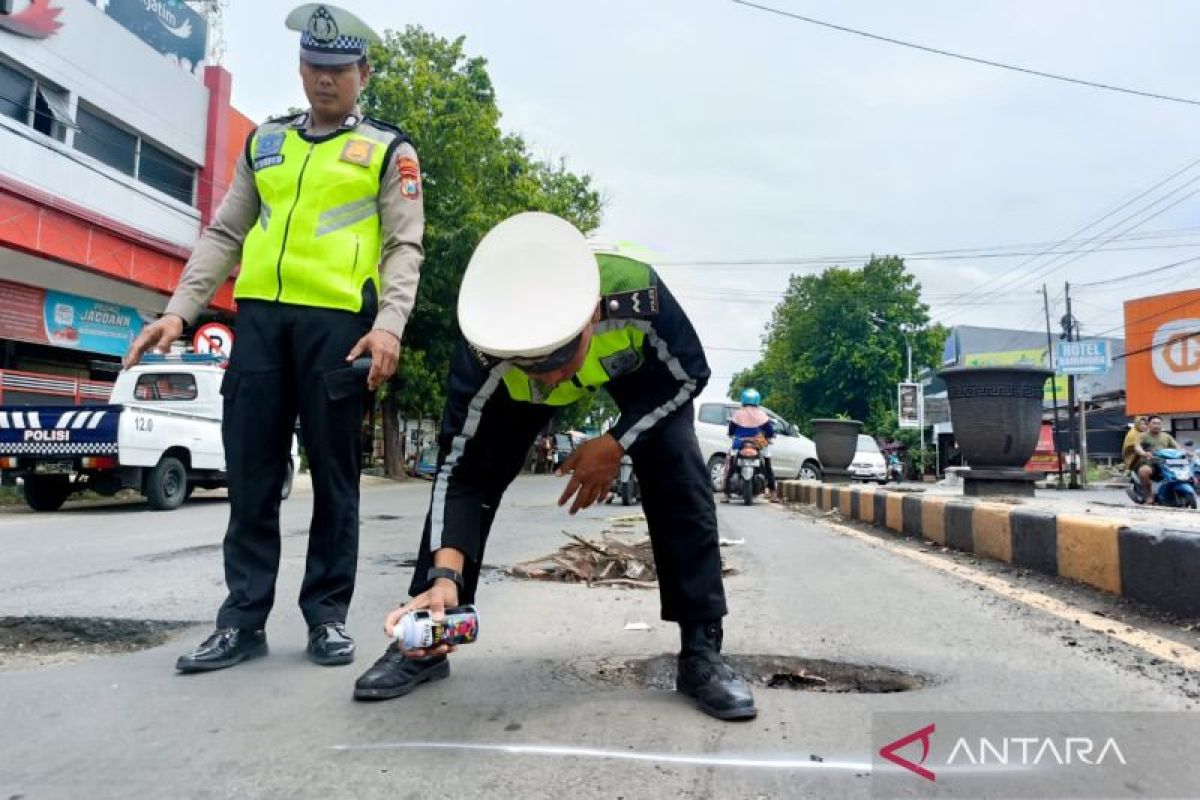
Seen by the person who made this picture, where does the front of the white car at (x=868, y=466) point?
facing the viewer

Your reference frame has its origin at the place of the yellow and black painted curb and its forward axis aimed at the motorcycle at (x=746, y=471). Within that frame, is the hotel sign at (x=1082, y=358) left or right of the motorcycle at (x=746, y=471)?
right

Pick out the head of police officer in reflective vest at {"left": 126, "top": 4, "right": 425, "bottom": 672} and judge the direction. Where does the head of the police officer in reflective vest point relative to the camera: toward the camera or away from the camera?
toward the camera

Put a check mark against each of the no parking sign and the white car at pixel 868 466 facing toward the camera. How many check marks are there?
2

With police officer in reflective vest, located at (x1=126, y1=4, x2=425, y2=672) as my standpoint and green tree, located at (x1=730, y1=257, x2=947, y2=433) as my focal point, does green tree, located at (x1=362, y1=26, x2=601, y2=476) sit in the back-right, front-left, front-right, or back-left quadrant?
front-left

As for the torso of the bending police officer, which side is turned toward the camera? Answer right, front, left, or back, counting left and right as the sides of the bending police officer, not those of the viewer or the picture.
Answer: front

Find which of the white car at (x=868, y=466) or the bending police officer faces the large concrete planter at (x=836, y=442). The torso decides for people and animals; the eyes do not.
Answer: the white car

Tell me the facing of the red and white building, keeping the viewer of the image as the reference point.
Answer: facing the viewer and to the right of the viewer

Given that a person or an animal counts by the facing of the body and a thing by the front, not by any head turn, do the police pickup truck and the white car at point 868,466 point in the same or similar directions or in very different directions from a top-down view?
very different directions
